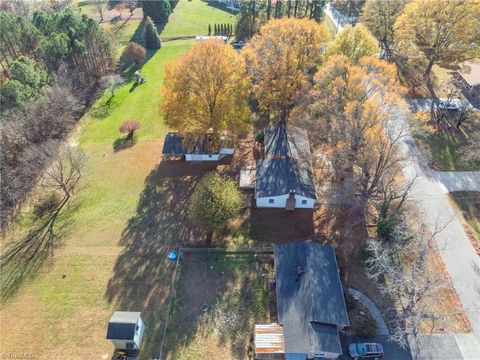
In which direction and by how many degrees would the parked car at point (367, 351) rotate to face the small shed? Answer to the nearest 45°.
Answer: approximately 45° to its left

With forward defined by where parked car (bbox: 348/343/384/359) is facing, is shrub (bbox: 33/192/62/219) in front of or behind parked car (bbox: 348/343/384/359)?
in front

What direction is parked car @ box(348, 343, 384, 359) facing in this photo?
to the viewer's left

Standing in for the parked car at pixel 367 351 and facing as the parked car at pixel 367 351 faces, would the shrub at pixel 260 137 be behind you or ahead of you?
ahead

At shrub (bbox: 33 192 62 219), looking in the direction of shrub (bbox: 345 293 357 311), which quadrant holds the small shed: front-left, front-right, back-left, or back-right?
front-right

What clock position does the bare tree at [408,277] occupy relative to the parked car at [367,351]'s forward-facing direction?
The bare tree is roughly at 3 o'clock from the parked car.

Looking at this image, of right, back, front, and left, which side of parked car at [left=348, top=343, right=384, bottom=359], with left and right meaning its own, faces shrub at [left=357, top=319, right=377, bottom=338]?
right

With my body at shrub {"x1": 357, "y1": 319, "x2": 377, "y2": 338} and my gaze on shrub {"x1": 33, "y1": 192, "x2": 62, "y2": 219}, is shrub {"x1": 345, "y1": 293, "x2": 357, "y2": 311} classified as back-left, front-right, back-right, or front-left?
front-right

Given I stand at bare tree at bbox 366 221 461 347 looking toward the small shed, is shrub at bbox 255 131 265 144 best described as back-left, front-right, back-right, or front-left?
front-right

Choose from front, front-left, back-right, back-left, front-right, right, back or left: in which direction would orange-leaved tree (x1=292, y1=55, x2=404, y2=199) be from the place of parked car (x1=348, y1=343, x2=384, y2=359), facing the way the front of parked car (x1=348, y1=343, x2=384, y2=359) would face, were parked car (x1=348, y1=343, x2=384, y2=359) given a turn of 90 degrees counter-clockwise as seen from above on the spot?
back-right

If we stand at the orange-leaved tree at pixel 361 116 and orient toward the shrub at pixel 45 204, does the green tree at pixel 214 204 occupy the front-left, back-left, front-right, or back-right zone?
front-left

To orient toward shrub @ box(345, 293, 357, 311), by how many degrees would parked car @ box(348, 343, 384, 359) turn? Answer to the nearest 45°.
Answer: approximately 45° to its right

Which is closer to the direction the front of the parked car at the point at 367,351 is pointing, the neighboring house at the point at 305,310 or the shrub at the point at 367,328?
the neighboring house

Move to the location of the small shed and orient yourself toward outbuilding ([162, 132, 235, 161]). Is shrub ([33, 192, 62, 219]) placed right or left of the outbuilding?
left
